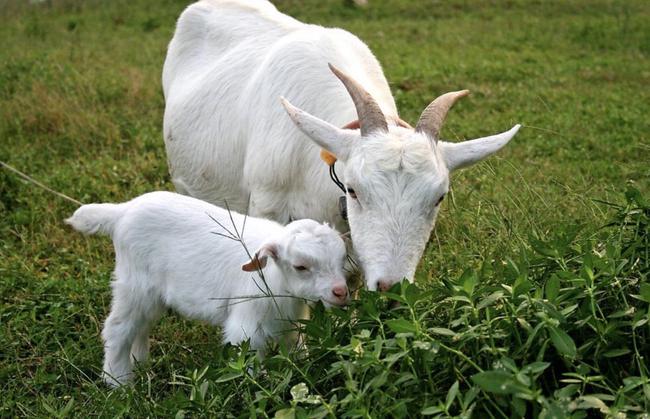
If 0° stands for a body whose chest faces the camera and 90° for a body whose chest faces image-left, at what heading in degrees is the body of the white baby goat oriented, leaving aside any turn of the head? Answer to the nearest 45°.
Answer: approximately 270°

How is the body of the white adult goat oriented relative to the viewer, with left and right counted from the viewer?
facing the viewer and to the right of the viewer

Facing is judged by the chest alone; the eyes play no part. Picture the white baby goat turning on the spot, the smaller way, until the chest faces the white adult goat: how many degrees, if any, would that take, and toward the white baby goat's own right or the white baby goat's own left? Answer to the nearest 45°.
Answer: approximately 45° to the white baby goat's own left

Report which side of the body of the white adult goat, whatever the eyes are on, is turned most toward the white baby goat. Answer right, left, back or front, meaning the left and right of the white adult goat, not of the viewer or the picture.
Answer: right
